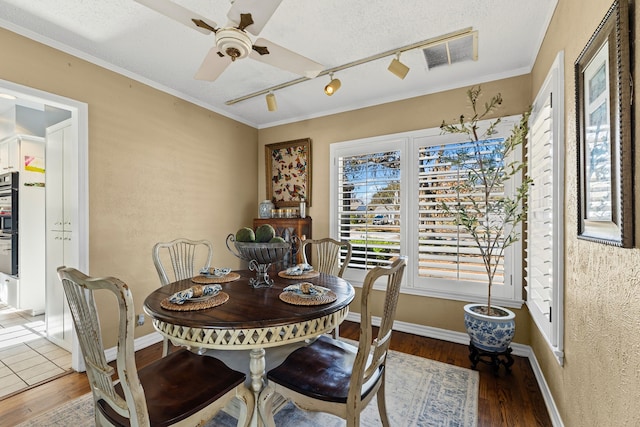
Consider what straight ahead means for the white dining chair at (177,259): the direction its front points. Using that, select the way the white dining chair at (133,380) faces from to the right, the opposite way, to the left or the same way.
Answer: to the left

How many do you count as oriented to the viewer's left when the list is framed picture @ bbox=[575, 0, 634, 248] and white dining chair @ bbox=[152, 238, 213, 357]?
1

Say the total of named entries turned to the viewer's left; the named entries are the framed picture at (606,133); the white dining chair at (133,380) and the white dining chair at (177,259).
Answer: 1

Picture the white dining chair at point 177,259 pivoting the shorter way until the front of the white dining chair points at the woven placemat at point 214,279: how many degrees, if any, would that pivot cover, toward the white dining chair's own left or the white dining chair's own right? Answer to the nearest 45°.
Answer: approximately 45° to the white dining chair's own right

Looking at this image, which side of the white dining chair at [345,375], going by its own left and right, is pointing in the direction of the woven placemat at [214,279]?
front

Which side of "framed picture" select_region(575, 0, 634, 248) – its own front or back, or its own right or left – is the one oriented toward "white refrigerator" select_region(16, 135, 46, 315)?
front

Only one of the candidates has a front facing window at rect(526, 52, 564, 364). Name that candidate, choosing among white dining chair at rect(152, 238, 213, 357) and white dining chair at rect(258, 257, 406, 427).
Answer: white dining chair at rect(152, 238, 213, 357)

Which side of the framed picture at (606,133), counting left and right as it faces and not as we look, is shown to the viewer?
left

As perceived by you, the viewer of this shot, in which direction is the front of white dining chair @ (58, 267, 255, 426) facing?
facing away from the viewer and to the right of the viewer

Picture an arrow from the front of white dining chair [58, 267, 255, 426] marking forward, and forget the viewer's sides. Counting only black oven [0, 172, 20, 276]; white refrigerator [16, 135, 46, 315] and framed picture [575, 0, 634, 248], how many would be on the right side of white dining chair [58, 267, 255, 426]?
1

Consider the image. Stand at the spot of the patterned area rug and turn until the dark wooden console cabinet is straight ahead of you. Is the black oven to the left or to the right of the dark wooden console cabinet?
left

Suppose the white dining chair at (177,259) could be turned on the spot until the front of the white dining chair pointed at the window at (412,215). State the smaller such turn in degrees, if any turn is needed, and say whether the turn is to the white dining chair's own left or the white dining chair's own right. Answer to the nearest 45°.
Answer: approximately 45° to the white dining chair's own left
